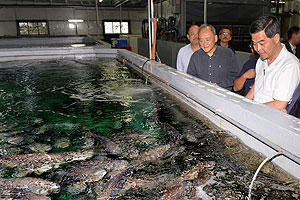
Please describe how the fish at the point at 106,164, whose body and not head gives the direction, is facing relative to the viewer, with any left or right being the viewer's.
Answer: facing to the right of the viewer

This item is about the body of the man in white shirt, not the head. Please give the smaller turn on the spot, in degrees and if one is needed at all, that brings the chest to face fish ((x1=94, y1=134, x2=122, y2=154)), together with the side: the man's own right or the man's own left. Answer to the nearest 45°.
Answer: approximately 45° to the man's own right

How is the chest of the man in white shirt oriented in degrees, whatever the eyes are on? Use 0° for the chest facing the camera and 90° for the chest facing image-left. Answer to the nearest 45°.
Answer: approximately 45°

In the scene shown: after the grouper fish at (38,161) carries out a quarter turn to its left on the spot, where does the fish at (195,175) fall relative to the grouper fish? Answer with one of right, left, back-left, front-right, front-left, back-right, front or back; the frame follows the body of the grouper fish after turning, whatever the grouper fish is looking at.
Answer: right

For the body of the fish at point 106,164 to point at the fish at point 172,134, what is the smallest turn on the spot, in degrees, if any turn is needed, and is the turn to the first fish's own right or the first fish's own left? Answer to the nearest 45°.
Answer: approximately 45° to the first fish's own left

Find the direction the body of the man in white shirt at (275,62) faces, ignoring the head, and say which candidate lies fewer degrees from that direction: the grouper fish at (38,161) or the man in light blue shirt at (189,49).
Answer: the grouper fish

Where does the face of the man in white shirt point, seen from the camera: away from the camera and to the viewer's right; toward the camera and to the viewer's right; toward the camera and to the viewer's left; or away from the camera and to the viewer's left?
toward the camera and to the viewer's left

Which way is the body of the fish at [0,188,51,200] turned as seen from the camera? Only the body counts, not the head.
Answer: to the viewer's right
